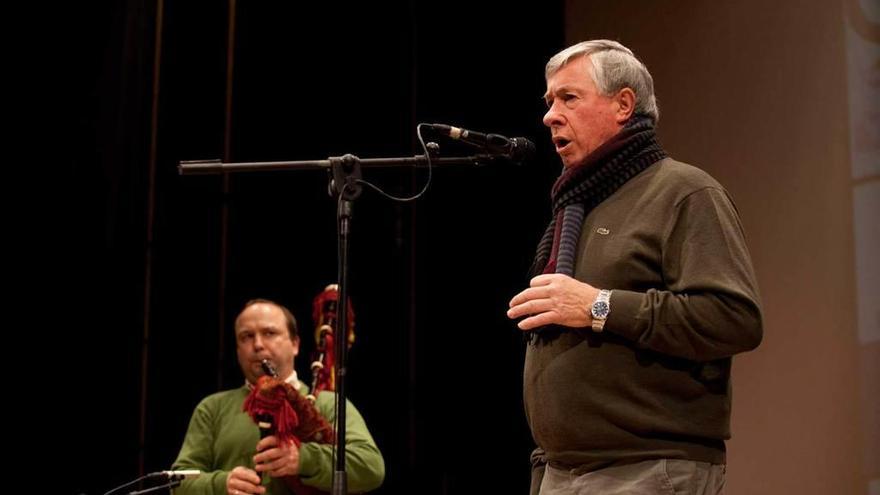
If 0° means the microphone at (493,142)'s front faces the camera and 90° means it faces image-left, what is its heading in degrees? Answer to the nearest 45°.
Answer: approximately 270°
